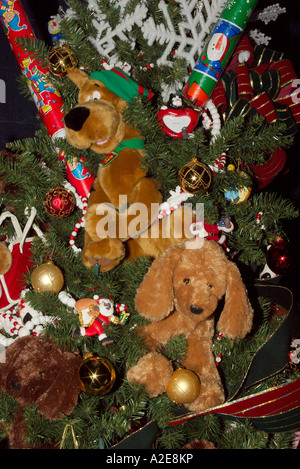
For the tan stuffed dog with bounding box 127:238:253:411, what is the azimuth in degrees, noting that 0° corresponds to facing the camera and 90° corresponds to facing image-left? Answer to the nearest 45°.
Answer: approximately 0°

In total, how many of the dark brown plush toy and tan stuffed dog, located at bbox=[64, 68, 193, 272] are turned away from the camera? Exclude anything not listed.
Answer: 0

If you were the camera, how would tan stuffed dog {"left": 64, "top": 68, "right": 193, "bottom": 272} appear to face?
facing the viewer and to the left of the viewer

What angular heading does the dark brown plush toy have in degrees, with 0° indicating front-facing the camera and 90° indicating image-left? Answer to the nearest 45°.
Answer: approximately 45°
